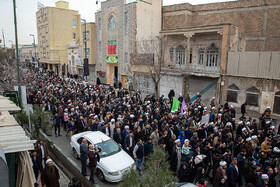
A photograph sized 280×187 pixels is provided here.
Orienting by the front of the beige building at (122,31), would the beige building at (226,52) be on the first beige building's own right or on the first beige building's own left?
on the first beige building's own left

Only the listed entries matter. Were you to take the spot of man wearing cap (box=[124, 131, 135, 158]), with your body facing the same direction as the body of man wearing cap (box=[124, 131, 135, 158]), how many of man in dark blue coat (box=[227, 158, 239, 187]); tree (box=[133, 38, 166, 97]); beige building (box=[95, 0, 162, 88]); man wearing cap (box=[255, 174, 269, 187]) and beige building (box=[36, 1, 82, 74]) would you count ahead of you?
2

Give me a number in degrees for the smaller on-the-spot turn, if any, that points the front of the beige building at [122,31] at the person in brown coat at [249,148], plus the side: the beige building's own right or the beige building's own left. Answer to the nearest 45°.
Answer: approximately 45° to the beige building's own left

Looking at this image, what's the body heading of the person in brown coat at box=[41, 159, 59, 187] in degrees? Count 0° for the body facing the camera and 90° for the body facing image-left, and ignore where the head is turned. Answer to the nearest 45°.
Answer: approximately 315°

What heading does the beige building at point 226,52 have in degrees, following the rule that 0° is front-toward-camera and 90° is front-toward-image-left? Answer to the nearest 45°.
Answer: approximately 45°

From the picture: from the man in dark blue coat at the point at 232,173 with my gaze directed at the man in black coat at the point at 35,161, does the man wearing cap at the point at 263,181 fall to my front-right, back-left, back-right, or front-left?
back-left

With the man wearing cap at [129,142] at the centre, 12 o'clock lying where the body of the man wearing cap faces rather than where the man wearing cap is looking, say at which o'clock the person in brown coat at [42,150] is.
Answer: The person in brown coat is roughly at 4 o'clock from the man wearing cap.

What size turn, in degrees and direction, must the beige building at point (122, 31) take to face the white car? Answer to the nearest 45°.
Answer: approximately 45° to its left
